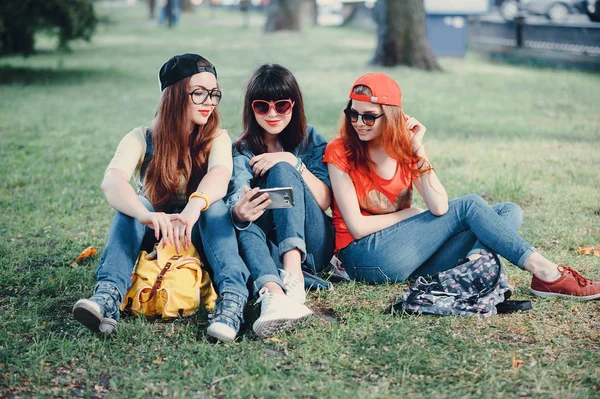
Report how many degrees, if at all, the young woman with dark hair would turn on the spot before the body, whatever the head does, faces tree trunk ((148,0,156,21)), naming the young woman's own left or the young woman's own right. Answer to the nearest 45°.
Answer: approximately 180°

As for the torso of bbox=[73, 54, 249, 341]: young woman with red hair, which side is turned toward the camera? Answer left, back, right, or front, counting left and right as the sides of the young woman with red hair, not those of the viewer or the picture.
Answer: front

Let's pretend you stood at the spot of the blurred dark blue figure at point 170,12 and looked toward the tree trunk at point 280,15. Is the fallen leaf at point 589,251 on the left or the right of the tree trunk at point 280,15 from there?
right

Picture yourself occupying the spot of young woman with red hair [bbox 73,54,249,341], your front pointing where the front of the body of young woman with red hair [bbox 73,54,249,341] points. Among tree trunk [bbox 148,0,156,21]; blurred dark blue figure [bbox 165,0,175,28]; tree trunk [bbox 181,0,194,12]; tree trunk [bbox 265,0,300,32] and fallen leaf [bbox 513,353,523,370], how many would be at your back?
4

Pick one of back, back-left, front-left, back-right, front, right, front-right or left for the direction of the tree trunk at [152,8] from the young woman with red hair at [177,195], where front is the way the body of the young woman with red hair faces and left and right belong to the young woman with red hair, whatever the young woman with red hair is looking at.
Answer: back

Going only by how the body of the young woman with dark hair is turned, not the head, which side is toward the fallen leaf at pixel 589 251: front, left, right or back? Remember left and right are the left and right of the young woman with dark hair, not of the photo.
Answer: left

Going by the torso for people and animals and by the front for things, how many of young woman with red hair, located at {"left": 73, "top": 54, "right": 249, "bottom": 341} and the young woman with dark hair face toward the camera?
2

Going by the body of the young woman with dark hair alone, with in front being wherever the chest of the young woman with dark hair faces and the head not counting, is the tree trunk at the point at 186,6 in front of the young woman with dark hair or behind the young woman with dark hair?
behind

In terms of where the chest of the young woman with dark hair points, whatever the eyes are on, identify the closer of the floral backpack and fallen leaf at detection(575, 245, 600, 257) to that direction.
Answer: the floral backpack

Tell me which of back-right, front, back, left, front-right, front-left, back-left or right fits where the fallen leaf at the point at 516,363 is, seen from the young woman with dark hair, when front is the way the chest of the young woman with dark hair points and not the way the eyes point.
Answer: front-left

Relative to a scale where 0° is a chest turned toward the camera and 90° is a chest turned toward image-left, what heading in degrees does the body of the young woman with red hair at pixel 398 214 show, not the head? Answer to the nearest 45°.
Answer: approximately 315°

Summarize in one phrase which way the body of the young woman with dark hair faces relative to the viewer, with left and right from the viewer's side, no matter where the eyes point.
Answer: facing the viewer

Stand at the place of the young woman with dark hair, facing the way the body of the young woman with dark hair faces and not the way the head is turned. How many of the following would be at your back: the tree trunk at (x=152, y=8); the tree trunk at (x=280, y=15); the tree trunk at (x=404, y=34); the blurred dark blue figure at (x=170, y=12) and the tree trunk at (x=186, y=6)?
5

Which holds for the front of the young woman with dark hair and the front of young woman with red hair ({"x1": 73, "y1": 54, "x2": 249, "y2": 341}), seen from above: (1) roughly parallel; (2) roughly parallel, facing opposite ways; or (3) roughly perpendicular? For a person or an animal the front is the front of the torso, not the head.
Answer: roughly parallel

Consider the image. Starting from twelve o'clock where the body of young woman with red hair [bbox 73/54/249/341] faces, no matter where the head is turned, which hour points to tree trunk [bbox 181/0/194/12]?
The tree trunk is roughly at 6 o'clock from the young woman with red hair.

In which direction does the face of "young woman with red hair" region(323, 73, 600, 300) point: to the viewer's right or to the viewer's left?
to the viewer's left

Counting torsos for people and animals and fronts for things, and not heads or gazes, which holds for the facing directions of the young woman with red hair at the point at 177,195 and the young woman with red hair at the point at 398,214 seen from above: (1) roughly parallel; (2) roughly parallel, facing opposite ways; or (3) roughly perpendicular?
roughly parallel

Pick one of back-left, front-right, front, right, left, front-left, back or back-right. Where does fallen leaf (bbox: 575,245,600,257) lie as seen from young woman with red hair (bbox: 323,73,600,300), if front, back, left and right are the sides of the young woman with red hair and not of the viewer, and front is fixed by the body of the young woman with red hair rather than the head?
left
